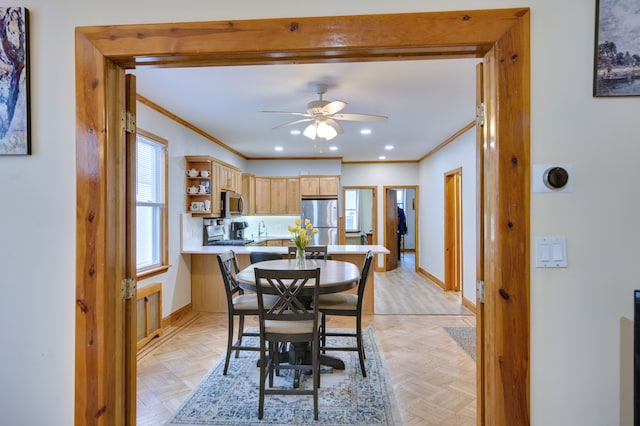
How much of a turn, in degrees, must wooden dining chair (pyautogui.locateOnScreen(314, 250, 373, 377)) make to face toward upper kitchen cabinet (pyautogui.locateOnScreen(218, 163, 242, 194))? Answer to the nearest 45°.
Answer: approximately 45° to its right

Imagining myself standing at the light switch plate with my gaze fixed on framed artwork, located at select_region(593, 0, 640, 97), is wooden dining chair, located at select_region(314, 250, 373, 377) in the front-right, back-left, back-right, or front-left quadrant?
back-left

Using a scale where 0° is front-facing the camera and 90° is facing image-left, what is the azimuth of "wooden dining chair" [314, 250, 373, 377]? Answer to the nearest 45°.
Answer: approximately 90°

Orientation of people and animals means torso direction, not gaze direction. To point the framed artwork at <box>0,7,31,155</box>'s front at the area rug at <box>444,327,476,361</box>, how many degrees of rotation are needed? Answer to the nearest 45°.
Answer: approximately 90° to its left

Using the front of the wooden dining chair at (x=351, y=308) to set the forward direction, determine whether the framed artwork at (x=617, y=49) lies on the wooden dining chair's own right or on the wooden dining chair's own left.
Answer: on the wooden dining chair's own left

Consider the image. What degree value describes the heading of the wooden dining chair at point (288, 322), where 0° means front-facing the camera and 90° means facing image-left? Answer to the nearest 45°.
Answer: approximately 180°

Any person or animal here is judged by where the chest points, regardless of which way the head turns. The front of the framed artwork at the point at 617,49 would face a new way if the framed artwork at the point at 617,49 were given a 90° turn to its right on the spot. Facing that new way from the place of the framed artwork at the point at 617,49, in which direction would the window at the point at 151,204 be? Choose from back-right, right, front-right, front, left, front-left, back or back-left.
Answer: front

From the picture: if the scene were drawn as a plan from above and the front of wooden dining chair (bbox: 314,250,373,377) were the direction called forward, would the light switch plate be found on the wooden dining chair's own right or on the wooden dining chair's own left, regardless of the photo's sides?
on the wooden dining chair's own left

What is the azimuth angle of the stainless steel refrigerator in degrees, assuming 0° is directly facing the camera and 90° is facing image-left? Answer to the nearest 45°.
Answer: approximately 0°
